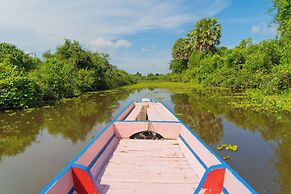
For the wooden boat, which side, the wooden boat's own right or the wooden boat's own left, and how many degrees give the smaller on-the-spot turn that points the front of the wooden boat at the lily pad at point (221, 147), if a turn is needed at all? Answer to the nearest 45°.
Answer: approximately 45° to the wooden boat's own right

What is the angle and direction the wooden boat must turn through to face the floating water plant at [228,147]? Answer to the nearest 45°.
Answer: approximately 45° to its right

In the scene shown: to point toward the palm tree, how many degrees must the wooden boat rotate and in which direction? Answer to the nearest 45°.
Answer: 0° — it already faces it

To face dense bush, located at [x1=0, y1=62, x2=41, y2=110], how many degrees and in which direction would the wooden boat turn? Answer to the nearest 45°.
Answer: approximately 45° to its left

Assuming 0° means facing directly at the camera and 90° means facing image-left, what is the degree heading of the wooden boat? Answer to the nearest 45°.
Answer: approximately 180°

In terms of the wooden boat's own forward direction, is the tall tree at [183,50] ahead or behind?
ahead
